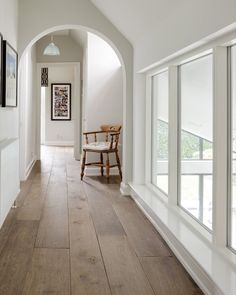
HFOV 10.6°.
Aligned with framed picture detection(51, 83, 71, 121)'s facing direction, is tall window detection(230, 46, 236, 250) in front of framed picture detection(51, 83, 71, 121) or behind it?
in front

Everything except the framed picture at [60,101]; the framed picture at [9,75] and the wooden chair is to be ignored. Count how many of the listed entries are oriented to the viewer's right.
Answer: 1

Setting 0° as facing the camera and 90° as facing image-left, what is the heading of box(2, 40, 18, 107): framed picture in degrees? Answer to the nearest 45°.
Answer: approximately 270°

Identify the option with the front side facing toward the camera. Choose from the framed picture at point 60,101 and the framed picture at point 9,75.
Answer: the framed picture at point 60,101

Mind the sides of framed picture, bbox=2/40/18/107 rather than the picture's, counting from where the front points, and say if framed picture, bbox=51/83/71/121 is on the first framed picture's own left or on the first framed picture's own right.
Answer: on the first framed picture's own left

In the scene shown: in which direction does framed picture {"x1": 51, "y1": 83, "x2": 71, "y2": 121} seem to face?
toward the camera

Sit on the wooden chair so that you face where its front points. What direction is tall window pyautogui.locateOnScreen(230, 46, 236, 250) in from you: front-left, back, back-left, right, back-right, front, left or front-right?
front-left

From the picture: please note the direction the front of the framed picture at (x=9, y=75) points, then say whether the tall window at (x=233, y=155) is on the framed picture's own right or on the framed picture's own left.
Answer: on the framed picture's own right

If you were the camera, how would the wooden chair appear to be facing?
facing the viewer and to the left of the viewer

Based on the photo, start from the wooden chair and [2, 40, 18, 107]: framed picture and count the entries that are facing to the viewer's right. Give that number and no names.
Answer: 1

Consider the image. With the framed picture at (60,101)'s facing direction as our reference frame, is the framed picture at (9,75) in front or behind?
in front
